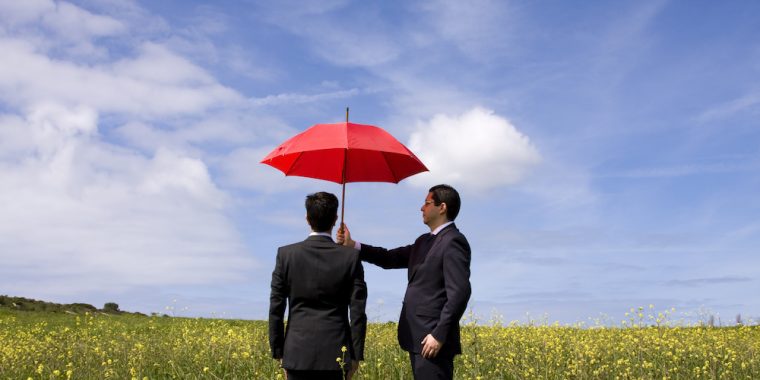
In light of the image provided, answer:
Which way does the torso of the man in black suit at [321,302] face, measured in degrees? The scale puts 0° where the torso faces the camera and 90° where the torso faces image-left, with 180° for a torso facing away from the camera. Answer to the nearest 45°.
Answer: approximately 180°

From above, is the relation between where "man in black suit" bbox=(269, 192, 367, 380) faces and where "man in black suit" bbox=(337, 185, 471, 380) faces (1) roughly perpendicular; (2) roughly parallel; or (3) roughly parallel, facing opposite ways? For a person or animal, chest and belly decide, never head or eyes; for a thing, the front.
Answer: roughly perpendicular

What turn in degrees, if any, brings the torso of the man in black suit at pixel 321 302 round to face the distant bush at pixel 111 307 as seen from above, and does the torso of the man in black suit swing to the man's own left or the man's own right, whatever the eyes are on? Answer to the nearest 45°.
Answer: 0° — they already face it

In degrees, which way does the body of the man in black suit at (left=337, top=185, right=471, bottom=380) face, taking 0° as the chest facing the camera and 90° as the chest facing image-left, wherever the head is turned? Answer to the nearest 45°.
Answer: approximately 90°

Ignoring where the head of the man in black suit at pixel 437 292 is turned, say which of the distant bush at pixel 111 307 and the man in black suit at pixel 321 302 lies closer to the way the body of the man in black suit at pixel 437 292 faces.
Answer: the man in black suit

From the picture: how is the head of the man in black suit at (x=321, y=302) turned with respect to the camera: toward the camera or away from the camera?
away from the camera

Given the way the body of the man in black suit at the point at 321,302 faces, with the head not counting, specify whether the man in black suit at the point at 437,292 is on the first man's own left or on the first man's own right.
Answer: on the first man's own right

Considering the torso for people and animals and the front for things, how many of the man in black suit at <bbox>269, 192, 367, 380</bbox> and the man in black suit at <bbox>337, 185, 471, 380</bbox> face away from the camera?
1

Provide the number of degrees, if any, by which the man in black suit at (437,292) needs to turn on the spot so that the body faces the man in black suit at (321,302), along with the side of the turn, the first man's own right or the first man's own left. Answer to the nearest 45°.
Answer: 0° — they already face them

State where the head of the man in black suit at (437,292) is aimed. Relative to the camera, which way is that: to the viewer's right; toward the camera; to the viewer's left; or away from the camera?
to the viewer's left

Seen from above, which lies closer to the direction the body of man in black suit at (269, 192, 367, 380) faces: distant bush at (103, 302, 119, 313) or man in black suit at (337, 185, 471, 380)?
the distant bush
